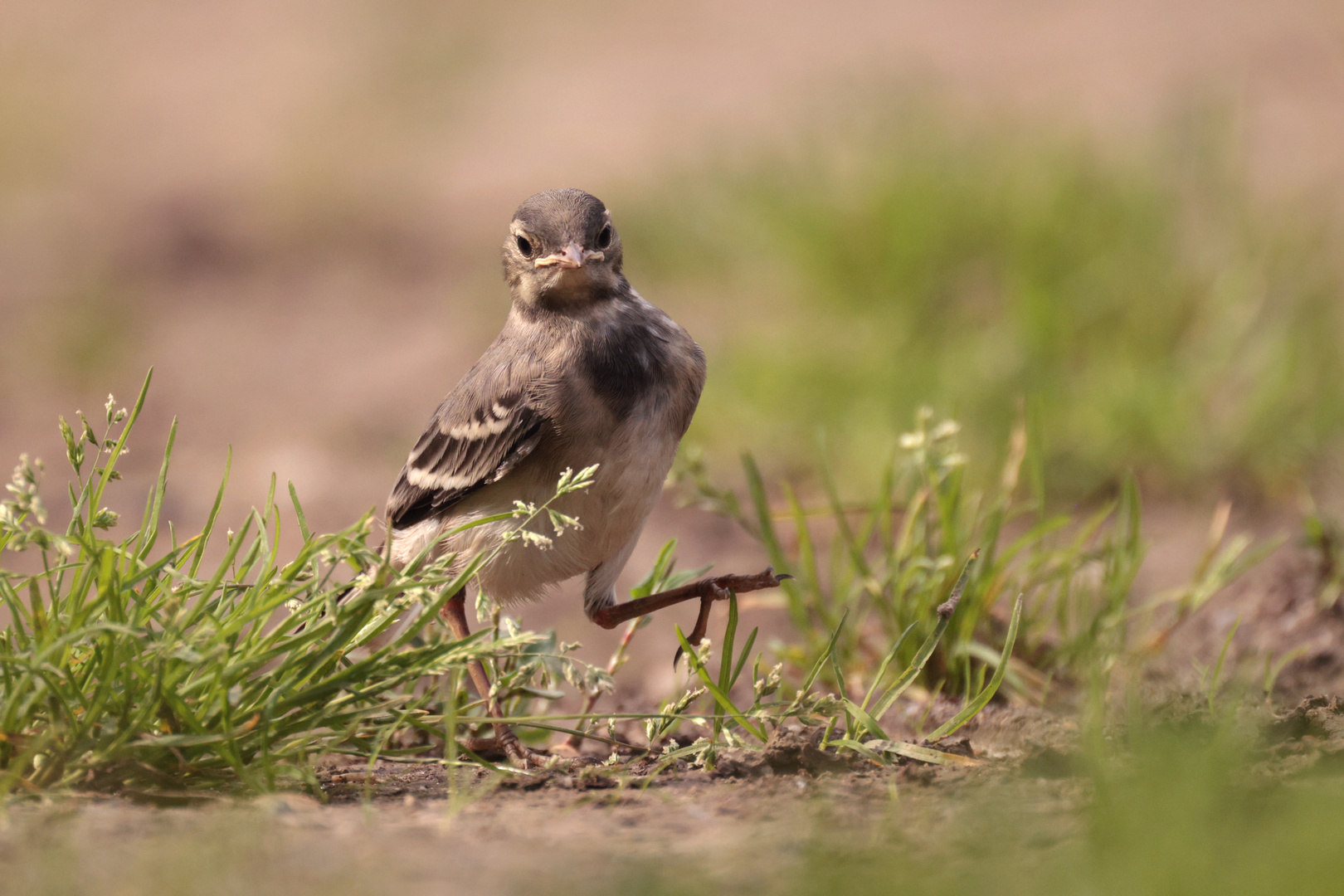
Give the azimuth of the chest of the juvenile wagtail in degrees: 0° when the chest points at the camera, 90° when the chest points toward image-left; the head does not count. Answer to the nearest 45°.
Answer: approximately 315°
